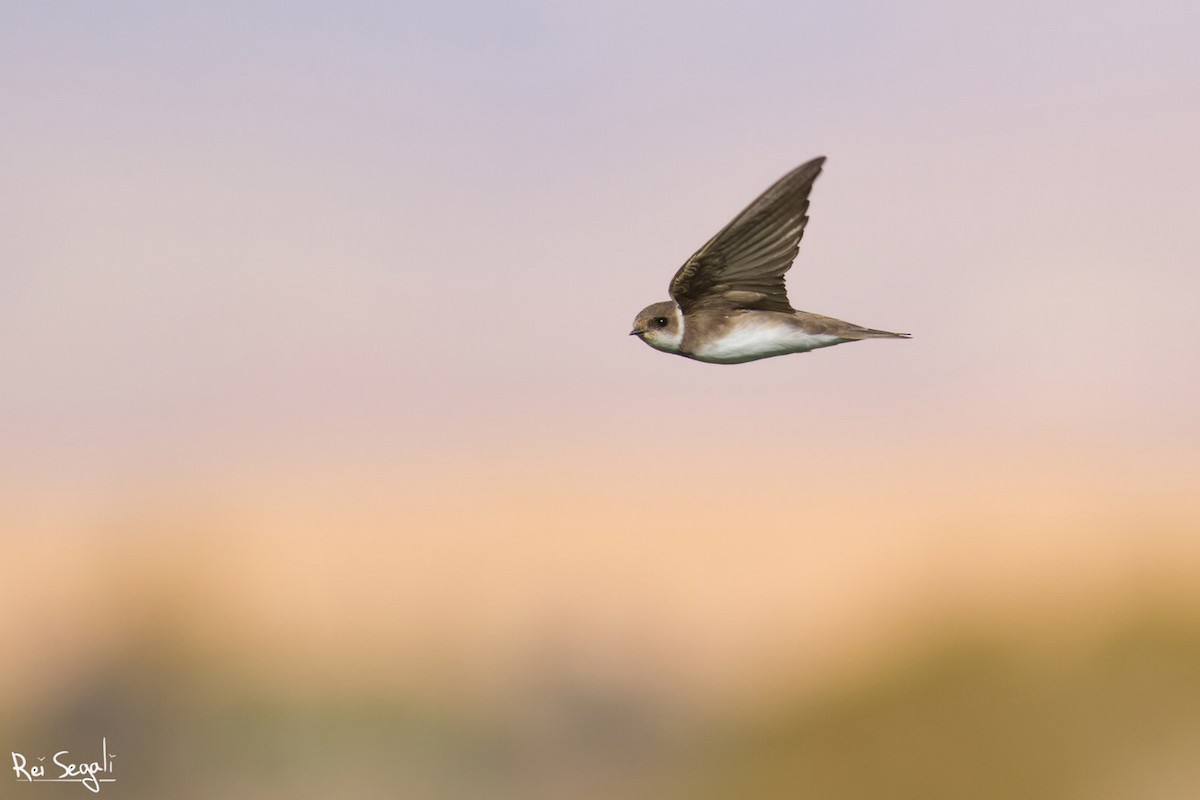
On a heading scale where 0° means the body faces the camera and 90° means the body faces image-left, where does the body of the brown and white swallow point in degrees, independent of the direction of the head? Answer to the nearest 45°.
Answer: approximately 90°
